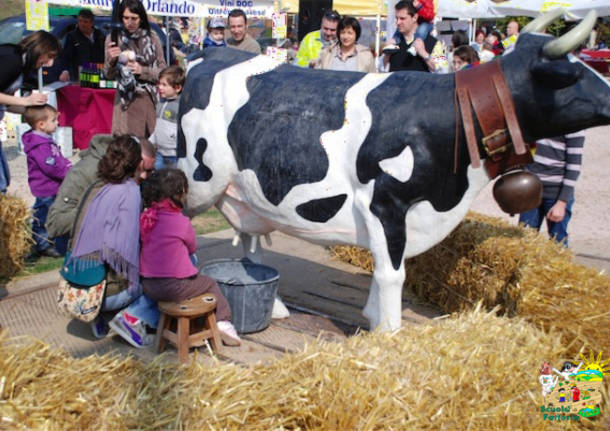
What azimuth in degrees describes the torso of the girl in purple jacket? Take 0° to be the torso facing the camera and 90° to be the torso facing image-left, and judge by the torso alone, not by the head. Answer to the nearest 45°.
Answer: approximately 270°

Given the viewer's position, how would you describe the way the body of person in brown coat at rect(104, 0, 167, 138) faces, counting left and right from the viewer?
facing the viewer and to the left of the viewer

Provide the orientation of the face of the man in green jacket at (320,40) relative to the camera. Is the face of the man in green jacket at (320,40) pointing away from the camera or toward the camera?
toward the camera

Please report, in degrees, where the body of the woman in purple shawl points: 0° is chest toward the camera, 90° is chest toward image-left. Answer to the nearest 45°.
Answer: approximately 225°

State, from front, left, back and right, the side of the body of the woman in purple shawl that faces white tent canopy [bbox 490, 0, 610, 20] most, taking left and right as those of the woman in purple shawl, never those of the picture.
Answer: front

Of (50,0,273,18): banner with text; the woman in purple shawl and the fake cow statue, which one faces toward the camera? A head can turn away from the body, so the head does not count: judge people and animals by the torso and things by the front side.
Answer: the banner with text

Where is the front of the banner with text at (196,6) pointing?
toward the camera

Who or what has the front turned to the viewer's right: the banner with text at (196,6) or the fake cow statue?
the fake cow statue

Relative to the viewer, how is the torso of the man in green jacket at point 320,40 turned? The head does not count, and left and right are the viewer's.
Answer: facing the viewer and to the right of the viewer
